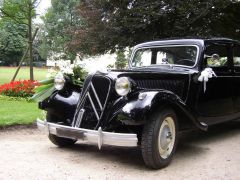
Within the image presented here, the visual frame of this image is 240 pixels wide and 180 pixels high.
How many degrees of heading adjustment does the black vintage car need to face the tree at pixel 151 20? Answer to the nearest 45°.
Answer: approximately 135° to its right

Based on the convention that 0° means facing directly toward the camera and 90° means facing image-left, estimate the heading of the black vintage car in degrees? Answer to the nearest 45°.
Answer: approximately 45°

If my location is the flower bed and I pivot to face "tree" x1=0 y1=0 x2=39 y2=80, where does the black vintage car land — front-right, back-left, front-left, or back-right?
back-right

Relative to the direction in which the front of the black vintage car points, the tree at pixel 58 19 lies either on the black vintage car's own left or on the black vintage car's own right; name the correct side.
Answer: on the black vintage car's own right

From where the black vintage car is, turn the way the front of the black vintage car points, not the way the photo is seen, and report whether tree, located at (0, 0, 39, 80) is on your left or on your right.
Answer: on your right

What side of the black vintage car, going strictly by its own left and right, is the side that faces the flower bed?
right
